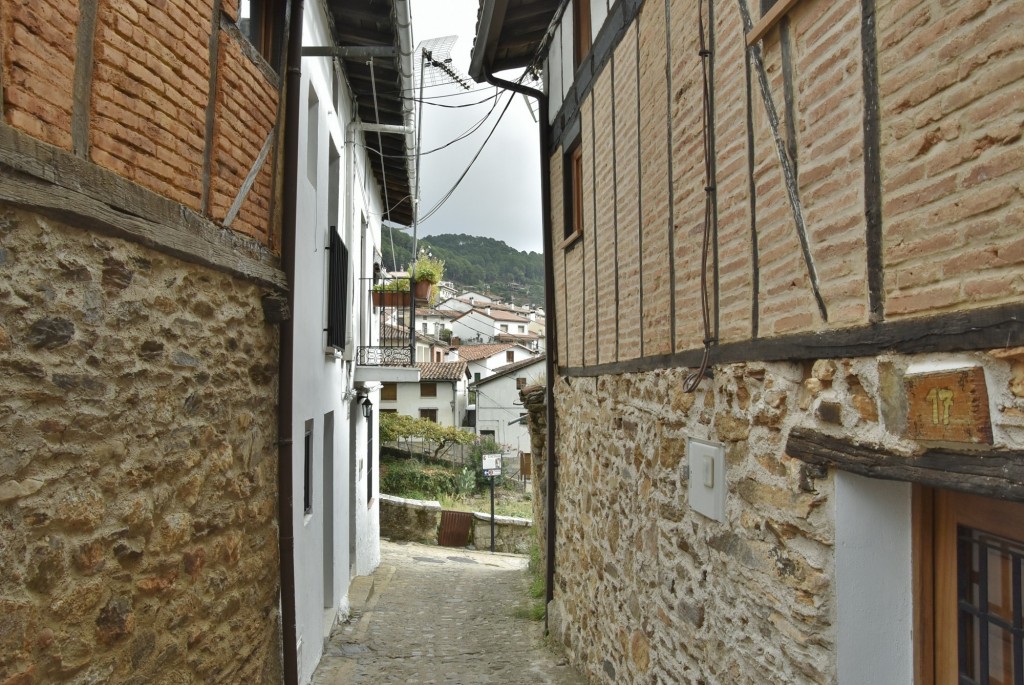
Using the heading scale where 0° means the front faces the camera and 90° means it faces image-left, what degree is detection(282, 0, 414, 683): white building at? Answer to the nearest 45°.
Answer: approximately 270°

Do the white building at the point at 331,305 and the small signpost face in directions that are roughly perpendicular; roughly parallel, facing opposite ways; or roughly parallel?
roughly perpendicular

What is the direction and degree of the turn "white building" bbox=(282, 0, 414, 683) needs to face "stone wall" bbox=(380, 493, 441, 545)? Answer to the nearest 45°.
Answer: approximately 90° to its left

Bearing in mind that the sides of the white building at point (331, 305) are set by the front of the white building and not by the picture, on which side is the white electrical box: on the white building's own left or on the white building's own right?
on the white building's own right

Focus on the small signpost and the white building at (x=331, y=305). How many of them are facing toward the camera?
1

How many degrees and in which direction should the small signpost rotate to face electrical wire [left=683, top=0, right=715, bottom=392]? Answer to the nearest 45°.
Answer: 0° — it already faces it

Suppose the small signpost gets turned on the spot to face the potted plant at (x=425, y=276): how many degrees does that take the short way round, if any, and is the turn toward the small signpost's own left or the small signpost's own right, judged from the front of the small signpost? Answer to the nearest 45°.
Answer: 0° — it already faces it

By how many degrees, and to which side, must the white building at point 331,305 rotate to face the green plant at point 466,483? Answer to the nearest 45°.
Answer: approximately 90° to its left

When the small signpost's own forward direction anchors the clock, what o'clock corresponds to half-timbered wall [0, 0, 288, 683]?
The half-timbered wall is roughly at 12 o'clock from the small signpost.
